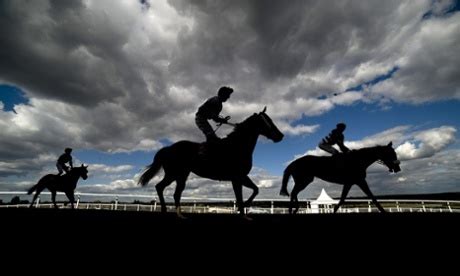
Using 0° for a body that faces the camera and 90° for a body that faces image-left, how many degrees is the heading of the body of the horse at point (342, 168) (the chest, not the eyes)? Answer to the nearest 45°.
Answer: approximately 270°

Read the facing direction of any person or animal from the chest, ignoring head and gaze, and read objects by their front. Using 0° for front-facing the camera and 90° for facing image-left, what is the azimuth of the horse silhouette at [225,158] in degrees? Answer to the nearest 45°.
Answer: approximately 270°

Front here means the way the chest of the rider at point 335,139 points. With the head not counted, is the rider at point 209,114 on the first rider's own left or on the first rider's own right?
on the first rider's own right

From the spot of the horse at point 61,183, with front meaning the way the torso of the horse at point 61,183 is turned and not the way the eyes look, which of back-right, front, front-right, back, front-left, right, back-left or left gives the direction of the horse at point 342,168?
front-right

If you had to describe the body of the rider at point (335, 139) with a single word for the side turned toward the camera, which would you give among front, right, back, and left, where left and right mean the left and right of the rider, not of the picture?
right

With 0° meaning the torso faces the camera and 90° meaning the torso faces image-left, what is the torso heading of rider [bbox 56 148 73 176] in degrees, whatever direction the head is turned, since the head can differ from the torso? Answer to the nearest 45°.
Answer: approximately 270°

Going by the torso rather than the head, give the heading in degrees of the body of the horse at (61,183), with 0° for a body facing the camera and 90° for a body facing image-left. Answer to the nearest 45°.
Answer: approximately 270°

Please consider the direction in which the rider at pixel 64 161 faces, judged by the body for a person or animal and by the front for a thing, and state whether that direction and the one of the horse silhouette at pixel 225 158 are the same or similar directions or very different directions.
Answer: same or similar directions

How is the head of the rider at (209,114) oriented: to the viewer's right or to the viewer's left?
to the viewer's right

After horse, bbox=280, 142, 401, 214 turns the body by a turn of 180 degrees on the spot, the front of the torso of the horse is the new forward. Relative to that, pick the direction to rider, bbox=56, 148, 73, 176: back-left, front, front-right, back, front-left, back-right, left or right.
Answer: front

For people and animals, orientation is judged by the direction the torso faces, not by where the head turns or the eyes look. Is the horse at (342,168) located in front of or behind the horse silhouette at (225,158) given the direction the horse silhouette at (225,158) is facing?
in front

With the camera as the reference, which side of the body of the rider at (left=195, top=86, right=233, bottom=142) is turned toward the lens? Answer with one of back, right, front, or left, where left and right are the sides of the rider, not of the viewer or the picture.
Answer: right

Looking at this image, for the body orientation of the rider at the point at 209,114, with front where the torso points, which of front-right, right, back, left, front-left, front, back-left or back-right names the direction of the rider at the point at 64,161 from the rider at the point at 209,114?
back-left

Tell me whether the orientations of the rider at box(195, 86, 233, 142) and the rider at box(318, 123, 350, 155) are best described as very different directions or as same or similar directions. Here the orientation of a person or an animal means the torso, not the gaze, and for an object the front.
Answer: same or similar directions
